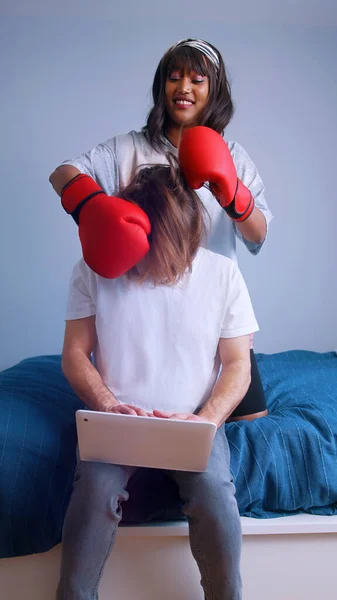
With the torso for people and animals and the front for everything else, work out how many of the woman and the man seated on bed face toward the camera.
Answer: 2

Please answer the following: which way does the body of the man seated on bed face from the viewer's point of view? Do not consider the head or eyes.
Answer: toward the camera

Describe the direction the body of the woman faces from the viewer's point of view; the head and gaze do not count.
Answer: toward the camera
